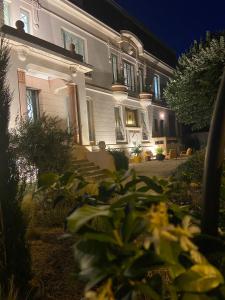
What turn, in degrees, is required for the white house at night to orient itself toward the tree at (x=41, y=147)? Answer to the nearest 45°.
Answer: approximately 45° to its right

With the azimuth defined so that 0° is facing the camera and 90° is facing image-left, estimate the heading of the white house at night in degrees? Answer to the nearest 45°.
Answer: approximately 315°

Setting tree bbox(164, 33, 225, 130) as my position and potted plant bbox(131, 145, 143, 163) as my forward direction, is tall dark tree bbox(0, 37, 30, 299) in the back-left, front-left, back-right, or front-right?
back-left

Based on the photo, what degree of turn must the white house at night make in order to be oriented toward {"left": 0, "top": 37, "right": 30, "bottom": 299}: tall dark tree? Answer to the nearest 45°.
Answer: approximately 45° to its right
